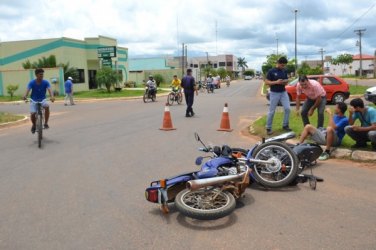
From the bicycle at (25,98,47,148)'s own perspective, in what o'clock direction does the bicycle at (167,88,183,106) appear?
the bicycle at (167,88,183,106) is roughly at 7 o'clock from the bicycle at (25,98,47,148).

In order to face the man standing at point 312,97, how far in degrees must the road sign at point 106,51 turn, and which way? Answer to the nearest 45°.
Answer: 0° — it already faces them

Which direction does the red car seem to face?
to the viewer's left

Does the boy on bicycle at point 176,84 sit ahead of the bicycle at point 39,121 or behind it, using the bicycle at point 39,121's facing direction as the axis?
behind

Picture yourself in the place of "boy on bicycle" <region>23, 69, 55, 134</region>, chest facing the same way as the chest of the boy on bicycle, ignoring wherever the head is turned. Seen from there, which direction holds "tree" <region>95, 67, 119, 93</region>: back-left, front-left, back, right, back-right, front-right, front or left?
back

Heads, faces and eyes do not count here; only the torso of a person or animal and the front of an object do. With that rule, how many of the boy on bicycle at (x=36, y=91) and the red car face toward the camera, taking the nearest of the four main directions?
1

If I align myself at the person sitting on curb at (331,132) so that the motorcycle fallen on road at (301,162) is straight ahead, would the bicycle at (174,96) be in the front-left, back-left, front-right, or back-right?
back-right

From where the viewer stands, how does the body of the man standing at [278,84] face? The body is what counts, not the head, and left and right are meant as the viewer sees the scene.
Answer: facing the viewer and to the right of the viewer

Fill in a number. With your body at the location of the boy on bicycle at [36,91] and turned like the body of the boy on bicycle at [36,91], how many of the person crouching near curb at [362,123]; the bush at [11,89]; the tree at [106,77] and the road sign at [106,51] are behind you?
3

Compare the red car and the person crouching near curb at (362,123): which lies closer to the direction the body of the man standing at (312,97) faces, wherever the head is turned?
the person crouching near curb

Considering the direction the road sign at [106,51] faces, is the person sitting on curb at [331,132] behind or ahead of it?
ahead
